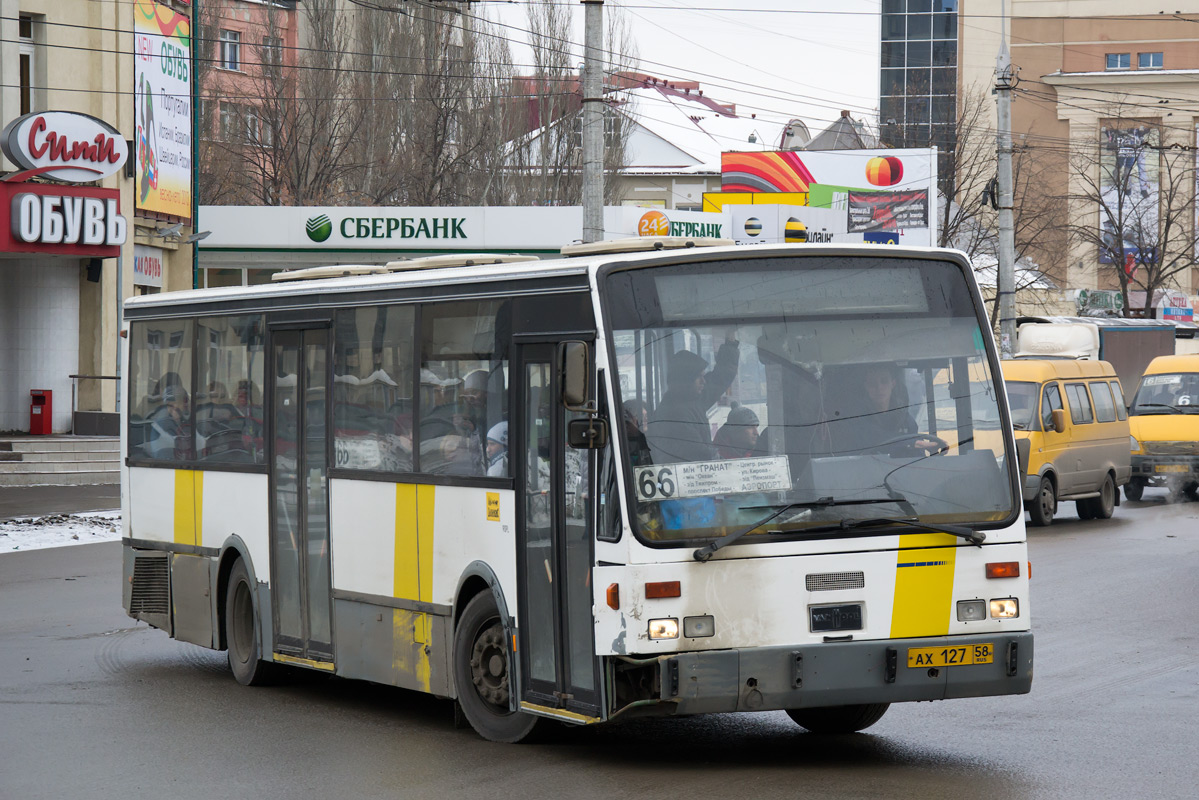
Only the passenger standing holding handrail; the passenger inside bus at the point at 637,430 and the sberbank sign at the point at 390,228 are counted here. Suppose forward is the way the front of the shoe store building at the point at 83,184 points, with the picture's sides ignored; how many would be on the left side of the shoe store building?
1

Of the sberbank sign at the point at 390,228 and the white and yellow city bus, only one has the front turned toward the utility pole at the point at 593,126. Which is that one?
the sberbank sign

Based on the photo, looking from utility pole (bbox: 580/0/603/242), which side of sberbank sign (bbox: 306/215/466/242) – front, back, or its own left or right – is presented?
front

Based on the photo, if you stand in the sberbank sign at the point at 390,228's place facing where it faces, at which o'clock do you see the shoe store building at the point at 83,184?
The shoe store building is roughly at 1 o'clock from the sberbank sign.

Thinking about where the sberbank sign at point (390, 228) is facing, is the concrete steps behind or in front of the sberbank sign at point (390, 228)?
in front

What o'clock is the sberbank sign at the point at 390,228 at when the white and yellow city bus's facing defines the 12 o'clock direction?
The sberbank sign is roughly at 7 o'clock from the white and yellow city bus.

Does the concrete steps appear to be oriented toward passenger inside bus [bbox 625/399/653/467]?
yes

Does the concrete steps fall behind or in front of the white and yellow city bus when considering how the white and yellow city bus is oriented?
behind

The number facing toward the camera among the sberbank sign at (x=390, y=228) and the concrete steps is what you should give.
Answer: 2

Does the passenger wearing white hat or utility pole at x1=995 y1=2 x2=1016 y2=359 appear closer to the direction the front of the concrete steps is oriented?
the passenger wearing white hat

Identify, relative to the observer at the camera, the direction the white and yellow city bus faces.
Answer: facing the viewer and to the right of the viewer
